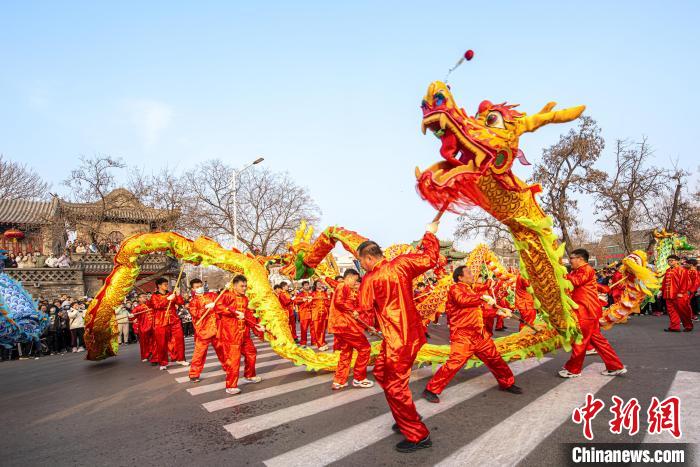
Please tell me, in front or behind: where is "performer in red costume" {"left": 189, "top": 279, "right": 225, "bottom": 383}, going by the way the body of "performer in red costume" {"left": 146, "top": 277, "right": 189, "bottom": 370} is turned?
in front

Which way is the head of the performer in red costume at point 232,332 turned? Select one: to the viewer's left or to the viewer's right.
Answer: to the viewer's right

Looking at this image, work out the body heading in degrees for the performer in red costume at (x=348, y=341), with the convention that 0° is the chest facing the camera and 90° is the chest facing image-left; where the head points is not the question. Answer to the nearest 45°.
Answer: approximately 270°

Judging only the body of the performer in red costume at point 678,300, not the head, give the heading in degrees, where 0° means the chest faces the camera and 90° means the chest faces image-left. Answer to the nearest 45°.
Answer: approximately 45°

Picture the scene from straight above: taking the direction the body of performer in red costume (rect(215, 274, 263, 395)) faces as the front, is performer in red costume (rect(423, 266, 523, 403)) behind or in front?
in front

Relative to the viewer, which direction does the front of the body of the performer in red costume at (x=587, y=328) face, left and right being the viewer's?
facing to the left of the viewer

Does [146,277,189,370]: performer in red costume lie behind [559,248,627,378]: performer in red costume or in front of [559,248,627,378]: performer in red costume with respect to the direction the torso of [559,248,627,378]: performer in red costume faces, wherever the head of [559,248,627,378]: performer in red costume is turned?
in front

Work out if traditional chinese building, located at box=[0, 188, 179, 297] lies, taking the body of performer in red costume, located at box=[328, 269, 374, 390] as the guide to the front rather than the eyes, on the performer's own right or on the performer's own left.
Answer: on the performer's own left
